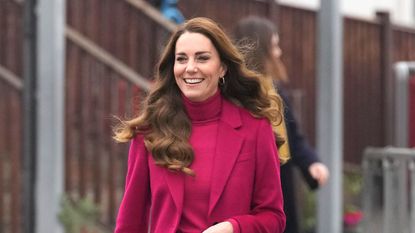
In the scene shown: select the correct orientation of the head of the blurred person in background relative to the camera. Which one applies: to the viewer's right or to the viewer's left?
to the viewer's right

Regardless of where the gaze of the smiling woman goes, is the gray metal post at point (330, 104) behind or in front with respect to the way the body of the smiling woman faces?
behind

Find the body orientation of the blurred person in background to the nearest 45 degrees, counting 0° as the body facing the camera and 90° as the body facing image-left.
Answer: approximately 270°

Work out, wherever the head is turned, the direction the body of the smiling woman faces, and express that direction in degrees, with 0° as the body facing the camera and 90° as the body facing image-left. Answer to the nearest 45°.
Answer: approximately 0°

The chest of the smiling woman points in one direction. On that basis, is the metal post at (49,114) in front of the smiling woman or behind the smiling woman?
behind

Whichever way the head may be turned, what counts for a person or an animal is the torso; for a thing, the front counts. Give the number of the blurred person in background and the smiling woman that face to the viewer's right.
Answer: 1

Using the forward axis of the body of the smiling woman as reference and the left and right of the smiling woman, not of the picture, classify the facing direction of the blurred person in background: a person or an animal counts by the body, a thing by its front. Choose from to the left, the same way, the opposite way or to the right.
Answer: to the left
